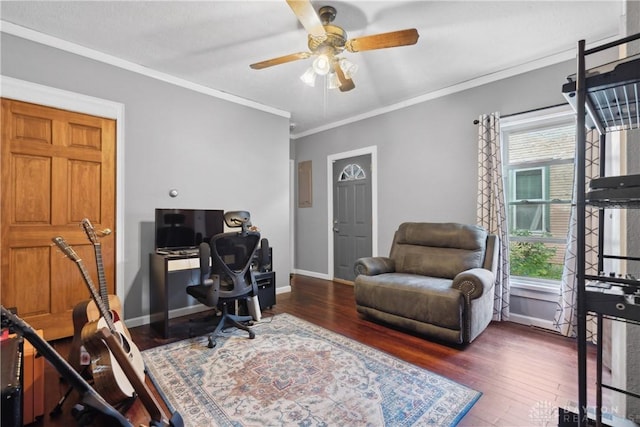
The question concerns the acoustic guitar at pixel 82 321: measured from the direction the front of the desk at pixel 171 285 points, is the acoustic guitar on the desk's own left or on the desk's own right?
on the desk's own right

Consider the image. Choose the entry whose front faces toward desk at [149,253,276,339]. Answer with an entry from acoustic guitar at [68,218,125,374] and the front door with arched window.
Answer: the front door with arched window

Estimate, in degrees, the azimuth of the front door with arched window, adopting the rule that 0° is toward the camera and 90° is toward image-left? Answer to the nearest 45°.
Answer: approximately 45°

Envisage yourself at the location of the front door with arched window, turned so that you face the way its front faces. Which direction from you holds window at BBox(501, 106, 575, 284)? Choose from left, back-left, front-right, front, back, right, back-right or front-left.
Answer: left

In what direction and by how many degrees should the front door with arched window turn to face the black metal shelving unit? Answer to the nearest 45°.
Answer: approximately 45° to its left

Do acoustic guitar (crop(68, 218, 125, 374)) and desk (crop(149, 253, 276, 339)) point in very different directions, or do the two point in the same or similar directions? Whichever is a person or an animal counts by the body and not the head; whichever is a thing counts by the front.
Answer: same or similar directions

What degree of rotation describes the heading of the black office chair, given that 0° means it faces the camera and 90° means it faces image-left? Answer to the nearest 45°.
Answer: approximately 135°

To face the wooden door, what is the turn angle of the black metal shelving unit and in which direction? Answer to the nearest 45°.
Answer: approximately 45° to its right

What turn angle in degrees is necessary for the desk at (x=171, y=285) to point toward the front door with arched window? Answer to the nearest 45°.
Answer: approximately 90° to its left

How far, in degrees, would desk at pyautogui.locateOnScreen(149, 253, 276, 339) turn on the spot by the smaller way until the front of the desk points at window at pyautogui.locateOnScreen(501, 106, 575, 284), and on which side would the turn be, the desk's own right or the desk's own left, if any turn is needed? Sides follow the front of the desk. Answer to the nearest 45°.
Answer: approximately 45° to the desk's own left

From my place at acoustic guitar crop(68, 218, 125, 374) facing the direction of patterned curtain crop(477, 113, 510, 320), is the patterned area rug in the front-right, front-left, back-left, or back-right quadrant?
front-right

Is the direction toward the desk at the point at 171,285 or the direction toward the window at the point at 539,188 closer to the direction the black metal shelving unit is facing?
the desk

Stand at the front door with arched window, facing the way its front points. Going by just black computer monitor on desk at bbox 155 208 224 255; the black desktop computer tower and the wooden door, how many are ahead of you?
3

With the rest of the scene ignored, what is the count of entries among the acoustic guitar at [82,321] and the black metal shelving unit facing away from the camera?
0

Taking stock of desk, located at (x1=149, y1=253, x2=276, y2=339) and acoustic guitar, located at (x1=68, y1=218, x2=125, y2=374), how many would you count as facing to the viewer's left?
0

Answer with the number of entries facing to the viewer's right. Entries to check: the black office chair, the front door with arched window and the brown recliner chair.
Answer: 0
